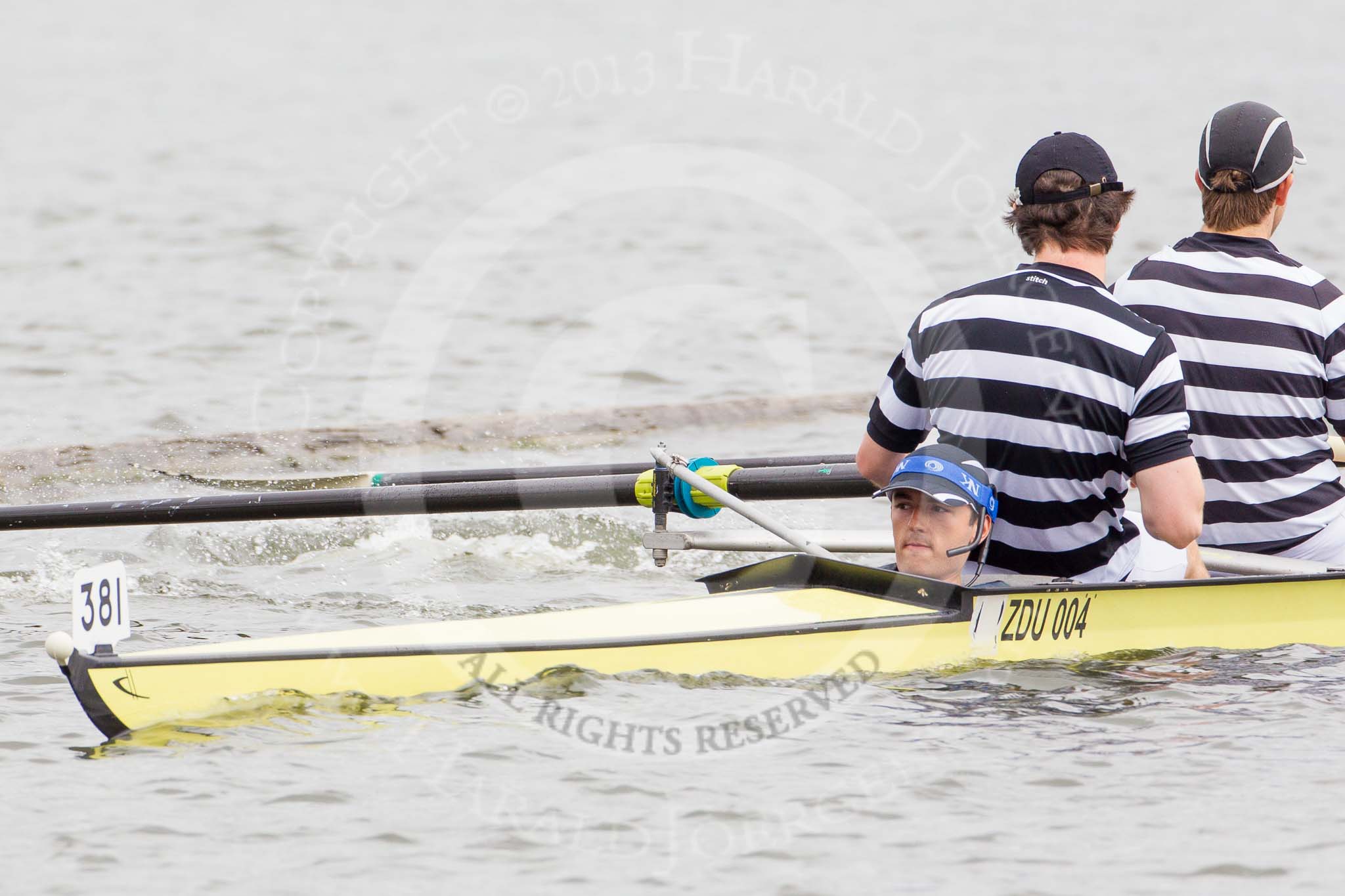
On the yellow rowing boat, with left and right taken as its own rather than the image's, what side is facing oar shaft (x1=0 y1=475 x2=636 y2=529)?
right

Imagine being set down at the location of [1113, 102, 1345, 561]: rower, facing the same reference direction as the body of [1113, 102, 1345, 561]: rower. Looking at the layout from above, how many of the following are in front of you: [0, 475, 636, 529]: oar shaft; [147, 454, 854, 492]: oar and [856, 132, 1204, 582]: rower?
0

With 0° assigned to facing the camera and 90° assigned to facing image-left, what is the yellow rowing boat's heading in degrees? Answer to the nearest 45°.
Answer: approximately 45°

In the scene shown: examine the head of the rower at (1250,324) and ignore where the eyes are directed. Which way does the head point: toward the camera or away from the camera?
away from the camera

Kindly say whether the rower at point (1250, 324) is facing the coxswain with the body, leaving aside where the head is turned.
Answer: no

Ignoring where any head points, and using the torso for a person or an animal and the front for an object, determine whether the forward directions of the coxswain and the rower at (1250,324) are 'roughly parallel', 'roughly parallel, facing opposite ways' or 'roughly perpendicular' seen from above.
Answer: roughly parallel, facing opposite ways

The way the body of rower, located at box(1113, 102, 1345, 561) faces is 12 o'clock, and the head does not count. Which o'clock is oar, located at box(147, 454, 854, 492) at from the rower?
The oar is roughly at 8 o'clock from the rower.

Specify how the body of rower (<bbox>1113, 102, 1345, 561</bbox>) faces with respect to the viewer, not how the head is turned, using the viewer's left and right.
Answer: facing away from the viewer and to the right of the viewer

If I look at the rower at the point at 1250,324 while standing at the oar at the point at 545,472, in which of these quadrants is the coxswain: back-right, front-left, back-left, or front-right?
front-right

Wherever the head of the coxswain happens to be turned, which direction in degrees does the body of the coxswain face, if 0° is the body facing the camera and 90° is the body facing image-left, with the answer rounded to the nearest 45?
approximately 45°

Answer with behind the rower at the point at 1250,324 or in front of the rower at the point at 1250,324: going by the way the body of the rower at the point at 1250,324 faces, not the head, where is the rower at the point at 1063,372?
behind

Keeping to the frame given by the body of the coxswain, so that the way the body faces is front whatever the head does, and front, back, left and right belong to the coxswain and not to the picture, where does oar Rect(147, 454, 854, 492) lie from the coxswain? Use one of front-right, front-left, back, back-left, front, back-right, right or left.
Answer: right
